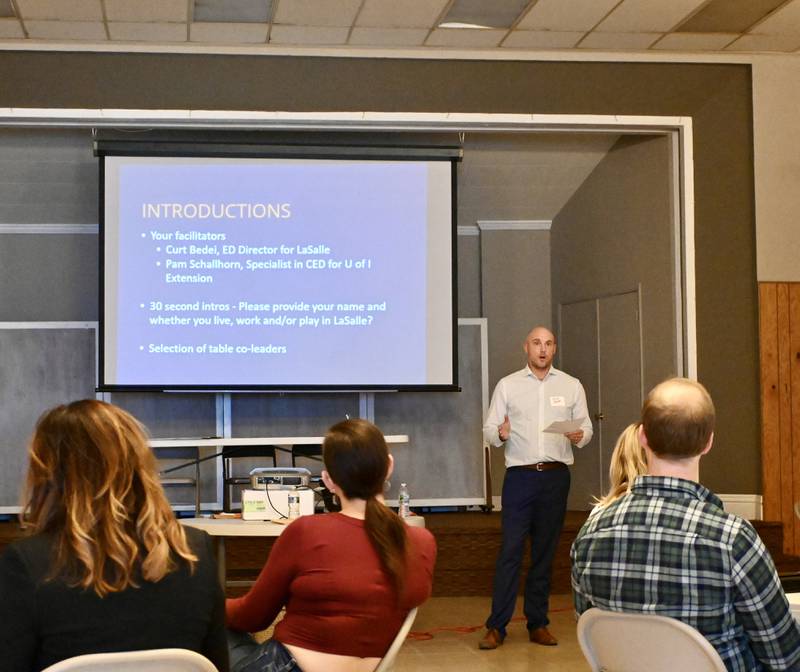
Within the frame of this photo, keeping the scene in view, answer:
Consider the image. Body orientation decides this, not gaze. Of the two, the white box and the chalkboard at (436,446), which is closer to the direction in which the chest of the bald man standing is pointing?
the white box

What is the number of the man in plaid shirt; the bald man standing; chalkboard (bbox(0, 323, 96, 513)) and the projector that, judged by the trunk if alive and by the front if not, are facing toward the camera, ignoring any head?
2

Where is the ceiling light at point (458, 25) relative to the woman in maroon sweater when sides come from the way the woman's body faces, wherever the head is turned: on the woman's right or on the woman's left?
on the woman's right

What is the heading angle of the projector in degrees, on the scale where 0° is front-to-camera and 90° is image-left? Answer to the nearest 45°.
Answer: approximately 180°

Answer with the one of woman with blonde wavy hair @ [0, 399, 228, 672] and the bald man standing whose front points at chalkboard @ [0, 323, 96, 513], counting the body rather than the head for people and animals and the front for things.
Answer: the woman with blonde wavy hair

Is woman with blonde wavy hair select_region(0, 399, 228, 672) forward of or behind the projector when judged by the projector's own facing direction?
behind

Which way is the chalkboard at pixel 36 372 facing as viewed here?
toward the camera

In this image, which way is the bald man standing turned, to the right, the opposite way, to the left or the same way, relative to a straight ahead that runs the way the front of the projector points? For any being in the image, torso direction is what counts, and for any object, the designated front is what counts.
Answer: the opposite way

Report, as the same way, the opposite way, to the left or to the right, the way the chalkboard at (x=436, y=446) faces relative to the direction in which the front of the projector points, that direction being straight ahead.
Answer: the opposite way

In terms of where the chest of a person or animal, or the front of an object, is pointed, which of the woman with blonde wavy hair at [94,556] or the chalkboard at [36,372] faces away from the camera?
the woman with blonde wavy hair

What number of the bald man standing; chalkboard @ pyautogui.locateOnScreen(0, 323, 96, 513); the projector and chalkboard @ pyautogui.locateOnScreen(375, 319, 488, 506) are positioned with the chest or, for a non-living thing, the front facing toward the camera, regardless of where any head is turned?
3

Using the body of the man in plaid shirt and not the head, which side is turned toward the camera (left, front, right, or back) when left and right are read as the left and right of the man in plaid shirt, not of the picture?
back

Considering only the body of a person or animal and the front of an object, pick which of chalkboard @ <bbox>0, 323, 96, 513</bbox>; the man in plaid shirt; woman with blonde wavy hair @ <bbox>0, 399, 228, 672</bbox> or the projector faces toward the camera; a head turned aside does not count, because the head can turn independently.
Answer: the chalkboard

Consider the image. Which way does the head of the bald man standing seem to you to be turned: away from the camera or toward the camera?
toward the camera

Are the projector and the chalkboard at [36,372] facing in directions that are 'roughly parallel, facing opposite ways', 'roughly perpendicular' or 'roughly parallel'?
roughly parallel, facing opposite ways

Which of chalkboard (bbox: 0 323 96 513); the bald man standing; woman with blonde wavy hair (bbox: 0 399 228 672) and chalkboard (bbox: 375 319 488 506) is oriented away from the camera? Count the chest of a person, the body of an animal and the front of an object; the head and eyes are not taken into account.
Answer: the woman with blonde wavy hair

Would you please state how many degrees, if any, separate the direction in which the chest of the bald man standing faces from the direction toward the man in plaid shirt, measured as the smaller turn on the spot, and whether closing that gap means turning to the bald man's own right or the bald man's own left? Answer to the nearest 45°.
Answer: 0° — they already face them

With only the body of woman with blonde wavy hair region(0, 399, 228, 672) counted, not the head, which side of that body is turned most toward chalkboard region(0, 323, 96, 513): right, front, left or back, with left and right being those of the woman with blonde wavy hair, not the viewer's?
front

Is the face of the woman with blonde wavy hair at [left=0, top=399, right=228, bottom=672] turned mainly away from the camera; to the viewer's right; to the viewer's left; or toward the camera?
away from the camera

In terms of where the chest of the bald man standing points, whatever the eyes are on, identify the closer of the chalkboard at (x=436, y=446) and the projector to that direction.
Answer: the projector
